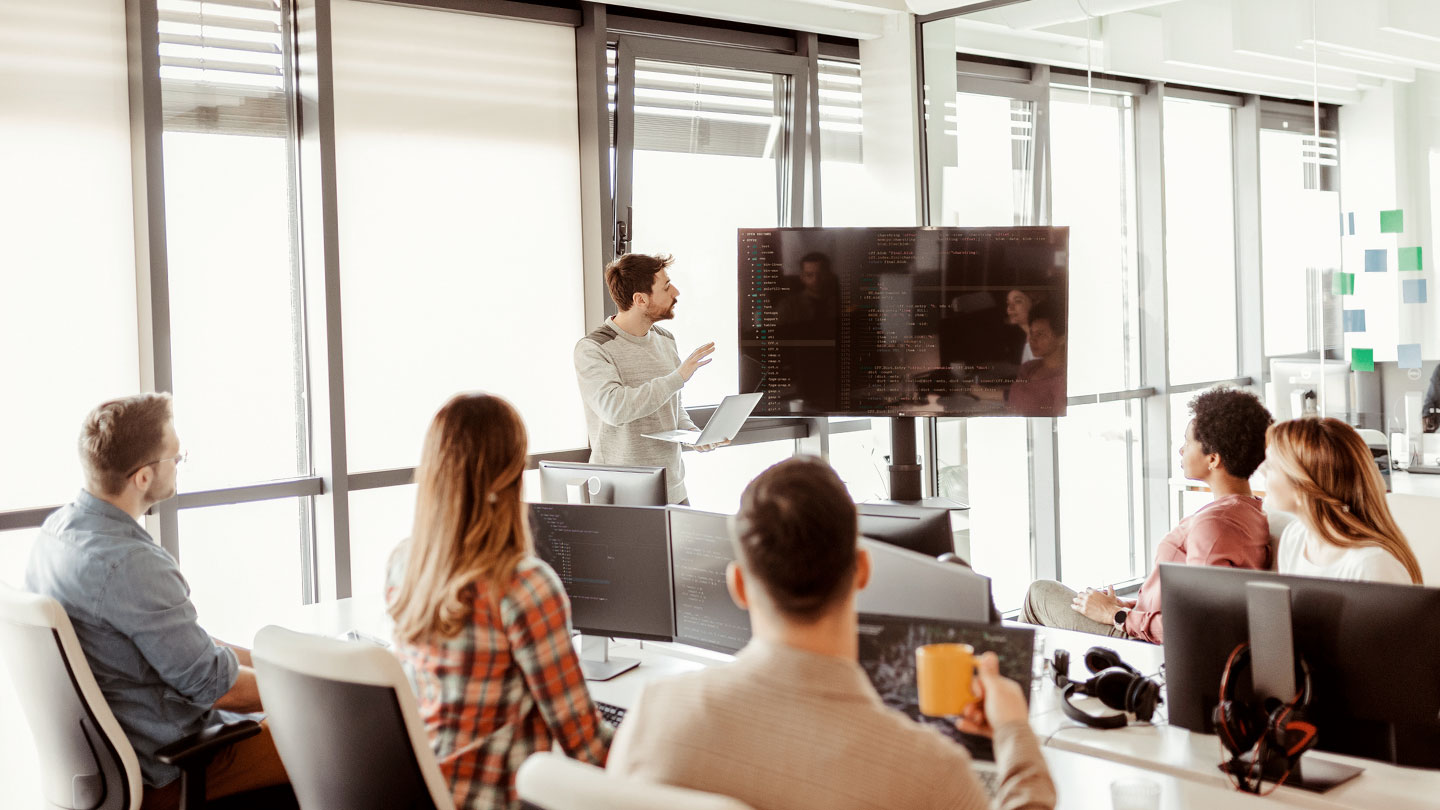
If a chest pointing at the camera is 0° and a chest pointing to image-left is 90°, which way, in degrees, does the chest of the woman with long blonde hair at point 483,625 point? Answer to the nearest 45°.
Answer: approximately 225°

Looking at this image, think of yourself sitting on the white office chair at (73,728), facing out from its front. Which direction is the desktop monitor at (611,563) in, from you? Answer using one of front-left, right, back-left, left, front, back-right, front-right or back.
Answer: front-right

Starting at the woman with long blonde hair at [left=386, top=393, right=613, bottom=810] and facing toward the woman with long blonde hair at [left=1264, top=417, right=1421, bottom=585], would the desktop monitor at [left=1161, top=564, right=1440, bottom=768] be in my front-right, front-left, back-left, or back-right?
front-right

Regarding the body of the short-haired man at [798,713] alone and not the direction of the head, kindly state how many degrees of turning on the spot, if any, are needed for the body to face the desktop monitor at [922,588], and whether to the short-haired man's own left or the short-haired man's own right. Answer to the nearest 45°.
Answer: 0° — they already face it

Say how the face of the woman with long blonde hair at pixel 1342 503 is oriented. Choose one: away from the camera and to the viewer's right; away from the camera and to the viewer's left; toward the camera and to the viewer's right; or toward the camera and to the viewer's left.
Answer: away from the camera and to the viewer's left

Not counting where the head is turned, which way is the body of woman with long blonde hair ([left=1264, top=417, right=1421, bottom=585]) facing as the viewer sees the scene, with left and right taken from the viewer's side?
facing to the left of the viewer

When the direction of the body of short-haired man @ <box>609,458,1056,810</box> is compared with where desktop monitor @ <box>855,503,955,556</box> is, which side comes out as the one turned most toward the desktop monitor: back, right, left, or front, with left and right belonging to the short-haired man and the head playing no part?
front

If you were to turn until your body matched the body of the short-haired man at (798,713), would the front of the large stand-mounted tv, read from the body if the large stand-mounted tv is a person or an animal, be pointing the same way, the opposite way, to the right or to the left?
the opposite way

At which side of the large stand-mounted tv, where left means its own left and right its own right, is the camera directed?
front

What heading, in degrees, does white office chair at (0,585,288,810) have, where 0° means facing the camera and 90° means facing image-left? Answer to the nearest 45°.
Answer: approximately 225°

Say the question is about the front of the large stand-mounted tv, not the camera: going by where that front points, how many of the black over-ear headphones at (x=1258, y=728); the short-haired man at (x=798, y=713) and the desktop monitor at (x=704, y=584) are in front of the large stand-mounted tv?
3

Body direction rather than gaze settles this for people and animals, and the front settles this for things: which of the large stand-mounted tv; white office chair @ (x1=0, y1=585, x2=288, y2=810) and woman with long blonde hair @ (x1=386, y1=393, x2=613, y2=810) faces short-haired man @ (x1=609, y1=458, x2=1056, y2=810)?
the large stand-mounted tv

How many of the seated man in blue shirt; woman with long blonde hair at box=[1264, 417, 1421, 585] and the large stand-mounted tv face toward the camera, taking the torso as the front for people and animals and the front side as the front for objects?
1

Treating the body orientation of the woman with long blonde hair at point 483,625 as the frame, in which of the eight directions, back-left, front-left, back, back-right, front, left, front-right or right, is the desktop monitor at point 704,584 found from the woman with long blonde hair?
front

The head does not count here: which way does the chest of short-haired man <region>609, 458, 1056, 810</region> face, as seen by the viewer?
away from the camera
